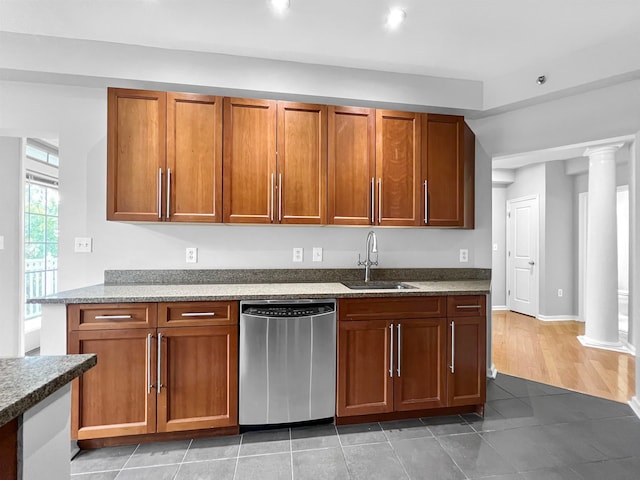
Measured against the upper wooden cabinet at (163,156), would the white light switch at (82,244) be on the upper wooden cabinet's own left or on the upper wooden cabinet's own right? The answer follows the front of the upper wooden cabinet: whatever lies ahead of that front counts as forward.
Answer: on the upper wooden cabinet's own right

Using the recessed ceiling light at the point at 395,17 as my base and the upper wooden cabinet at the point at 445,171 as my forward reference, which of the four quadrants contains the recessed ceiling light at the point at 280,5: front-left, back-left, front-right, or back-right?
back-left

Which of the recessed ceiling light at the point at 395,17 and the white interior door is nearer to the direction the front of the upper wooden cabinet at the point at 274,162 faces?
the recessed ceiling light

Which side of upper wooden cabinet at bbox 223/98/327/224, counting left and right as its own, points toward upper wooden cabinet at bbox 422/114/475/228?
left

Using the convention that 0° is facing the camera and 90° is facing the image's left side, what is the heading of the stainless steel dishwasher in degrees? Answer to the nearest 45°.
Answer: approximately 0°

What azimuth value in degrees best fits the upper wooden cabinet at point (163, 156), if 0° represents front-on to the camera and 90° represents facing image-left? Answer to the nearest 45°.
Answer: approximately 0°
